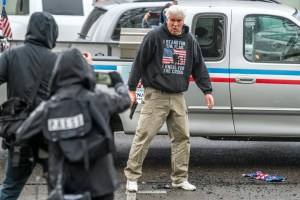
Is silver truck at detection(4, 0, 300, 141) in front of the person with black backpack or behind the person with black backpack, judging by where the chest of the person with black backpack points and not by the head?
in front

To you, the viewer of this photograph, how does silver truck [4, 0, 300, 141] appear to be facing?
facing to the right of the viewer

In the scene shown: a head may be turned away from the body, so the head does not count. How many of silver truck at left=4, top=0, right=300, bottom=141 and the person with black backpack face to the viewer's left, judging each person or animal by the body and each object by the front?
0

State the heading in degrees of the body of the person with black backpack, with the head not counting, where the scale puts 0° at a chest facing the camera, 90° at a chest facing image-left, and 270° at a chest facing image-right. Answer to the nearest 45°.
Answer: approximately 225°

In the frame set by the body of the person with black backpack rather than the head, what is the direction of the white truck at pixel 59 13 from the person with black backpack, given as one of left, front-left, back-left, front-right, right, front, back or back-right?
front-left

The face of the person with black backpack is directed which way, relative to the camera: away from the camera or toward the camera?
away from the camera
